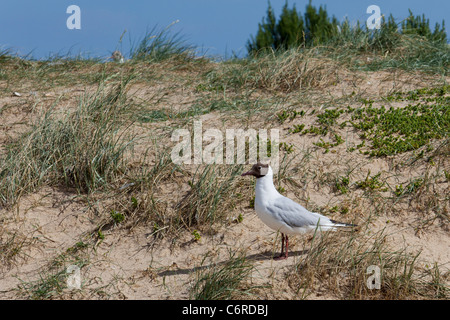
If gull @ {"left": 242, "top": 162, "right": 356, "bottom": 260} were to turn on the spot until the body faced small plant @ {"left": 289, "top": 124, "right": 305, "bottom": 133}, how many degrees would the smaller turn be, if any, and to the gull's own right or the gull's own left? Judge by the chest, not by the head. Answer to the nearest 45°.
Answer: approximately 90° to the gull's own right

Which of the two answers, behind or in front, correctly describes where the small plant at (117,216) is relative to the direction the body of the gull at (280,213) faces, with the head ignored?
in front

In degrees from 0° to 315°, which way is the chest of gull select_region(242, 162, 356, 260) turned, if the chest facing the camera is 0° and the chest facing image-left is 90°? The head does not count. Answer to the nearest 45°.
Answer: approximately 90°

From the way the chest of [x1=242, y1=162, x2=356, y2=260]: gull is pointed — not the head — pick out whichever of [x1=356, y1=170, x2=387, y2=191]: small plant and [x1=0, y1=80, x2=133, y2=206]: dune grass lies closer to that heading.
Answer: the dune grass

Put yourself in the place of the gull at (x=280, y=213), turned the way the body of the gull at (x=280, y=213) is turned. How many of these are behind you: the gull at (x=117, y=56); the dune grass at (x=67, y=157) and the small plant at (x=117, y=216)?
0

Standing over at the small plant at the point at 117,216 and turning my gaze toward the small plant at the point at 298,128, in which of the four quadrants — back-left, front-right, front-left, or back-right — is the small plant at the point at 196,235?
front-right

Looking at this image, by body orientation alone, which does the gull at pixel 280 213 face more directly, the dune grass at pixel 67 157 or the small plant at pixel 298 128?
the dune grass

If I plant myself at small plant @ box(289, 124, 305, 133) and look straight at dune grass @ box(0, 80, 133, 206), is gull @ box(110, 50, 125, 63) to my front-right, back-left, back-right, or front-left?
front-right

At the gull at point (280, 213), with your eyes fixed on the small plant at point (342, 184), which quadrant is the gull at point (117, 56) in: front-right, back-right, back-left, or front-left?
front-left

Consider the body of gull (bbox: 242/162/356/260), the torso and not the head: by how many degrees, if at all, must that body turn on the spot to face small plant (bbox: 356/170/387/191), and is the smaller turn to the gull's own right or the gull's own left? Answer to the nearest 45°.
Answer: approximately 135° to the gull's own right

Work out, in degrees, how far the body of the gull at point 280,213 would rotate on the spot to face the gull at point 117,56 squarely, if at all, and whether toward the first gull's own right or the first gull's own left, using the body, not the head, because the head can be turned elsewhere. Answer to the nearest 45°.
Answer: approximately 45° to the first gull's own right

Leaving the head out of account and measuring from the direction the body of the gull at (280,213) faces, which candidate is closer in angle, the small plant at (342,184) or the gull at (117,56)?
the gull

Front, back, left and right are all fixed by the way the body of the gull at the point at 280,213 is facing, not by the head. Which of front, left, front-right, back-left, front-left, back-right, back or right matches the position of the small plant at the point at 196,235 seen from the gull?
front-right
